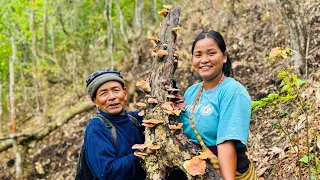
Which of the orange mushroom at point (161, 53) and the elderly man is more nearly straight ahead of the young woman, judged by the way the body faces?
the elderly man

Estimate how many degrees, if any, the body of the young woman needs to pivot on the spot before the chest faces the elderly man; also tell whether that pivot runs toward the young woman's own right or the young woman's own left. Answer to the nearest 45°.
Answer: approximately 45° to the young woman's own right

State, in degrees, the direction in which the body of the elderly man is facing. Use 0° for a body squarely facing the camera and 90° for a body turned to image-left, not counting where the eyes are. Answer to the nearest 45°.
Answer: approximately 315°

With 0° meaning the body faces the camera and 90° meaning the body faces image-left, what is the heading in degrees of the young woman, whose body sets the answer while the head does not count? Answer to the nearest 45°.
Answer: approximately 45°

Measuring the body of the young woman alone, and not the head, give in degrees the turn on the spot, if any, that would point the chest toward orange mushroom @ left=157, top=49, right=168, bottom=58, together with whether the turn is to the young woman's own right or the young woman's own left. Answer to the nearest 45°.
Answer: approximately 90° to the young woman's own right

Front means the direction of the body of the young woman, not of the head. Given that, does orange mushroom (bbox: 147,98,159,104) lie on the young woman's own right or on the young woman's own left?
on the young woman's own right
